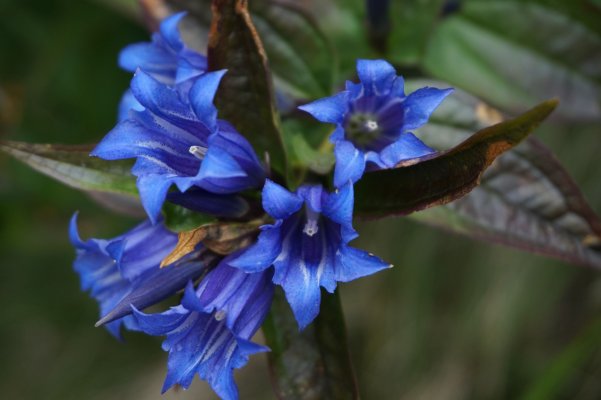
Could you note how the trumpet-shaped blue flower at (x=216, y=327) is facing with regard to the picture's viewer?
facing the viewer and to the left of the viewer

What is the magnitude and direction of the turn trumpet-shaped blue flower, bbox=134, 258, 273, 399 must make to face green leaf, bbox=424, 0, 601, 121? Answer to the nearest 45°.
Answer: approximately 180°

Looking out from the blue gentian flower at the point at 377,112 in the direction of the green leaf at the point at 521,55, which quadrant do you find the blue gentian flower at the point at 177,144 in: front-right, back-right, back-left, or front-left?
back-left

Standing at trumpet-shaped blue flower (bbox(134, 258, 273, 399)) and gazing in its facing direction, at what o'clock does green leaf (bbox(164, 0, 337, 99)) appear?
The green leaf is roughly at 5 o'clock from the trumpet-shaped blue flower.

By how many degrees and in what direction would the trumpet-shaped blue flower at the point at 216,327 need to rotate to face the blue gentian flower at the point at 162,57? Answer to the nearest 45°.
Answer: approximately 135° to its right
